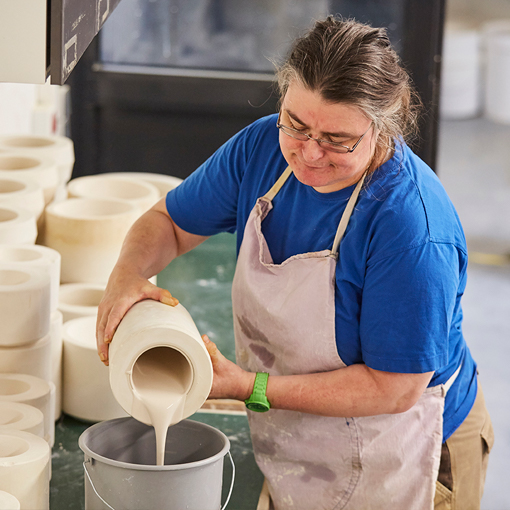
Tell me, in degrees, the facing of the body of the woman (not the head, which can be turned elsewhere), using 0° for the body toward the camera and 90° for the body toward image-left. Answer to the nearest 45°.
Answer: approximately 45°

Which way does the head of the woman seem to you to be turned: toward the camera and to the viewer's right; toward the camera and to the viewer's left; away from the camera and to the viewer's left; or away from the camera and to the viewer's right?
toward the camera and to the viewer's left

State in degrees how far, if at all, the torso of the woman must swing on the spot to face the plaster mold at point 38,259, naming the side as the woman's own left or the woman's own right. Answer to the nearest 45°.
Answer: approximately 90° to the woman's own right

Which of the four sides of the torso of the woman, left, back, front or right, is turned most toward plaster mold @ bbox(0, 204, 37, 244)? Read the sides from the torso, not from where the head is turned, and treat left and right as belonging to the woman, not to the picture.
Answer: right
